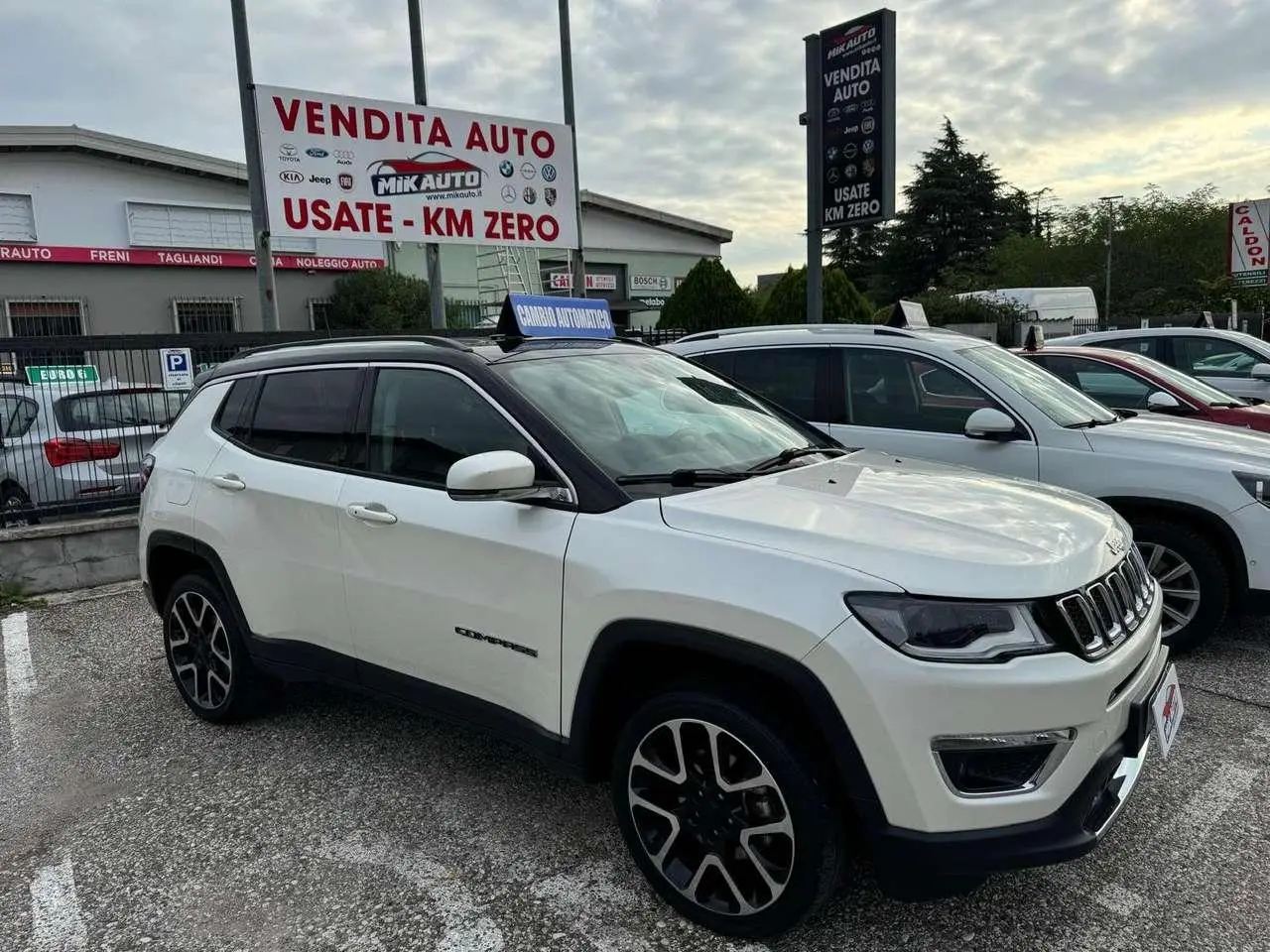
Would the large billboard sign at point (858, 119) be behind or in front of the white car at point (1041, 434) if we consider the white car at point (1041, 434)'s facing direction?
behind

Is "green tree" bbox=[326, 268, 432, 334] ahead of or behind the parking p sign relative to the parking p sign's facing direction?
behind

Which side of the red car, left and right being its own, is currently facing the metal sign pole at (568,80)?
back

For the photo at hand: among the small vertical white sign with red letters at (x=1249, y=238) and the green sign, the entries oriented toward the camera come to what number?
2

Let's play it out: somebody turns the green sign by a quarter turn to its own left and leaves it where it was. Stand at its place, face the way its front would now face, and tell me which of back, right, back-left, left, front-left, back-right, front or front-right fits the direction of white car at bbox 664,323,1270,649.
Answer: front-right

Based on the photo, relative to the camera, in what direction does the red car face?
facing the viewer and to the right of the viewer

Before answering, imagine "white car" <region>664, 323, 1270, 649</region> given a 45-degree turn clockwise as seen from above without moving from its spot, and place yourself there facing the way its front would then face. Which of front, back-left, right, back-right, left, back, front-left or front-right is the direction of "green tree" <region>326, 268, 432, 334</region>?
back-right

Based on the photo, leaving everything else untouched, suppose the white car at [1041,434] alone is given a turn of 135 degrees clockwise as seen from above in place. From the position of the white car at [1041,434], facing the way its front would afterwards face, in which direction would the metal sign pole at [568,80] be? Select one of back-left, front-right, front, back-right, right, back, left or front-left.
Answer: front-right

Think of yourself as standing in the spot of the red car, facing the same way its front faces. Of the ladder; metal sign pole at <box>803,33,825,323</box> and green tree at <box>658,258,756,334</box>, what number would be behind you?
3

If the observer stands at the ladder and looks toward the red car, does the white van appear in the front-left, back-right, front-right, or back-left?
front-left

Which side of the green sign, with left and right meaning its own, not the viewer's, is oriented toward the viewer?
front

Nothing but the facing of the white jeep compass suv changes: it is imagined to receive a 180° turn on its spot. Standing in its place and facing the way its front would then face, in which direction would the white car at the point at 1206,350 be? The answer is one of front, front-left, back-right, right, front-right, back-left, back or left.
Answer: right

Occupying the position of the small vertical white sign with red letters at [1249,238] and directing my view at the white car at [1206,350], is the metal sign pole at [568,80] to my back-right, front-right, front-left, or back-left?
front-right

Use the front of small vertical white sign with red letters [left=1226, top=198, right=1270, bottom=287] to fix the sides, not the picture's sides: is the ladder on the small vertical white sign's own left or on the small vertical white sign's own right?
on the small vertical white sign's own right

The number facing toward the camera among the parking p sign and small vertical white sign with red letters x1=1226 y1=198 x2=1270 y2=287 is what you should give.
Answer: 2

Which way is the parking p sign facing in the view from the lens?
facing the viewer

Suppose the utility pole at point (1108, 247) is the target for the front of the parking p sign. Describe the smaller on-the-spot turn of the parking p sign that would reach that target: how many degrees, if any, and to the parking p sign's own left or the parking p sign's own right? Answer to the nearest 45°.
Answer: approximately 135° to the parking p sign's own left
